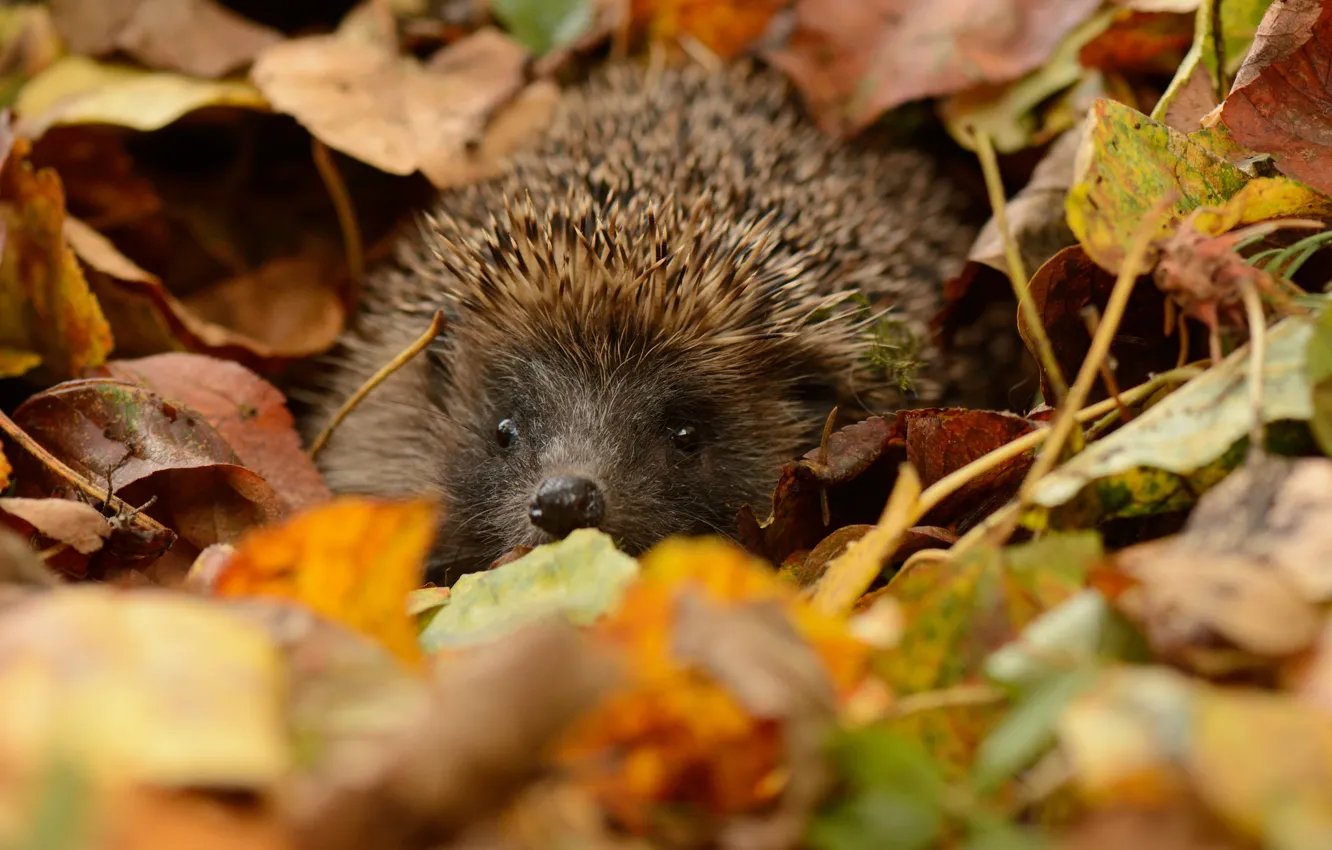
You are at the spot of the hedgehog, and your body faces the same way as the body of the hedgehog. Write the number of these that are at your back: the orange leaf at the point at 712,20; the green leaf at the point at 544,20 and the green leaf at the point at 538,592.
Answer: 2

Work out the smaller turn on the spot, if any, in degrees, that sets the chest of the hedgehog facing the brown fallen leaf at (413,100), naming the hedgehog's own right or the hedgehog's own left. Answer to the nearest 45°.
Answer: approximately 135° to the hedgehog's own right

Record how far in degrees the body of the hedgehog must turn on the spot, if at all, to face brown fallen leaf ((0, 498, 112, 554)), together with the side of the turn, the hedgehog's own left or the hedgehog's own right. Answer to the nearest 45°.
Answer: approximately 45° to the hedgehog's own right

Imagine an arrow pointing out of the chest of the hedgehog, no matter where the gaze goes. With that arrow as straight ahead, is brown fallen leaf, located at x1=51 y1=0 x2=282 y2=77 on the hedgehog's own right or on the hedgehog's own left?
on the hedgehog's own right

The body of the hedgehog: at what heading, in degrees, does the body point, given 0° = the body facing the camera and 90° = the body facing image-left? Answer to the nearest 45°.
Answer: approximately 0°

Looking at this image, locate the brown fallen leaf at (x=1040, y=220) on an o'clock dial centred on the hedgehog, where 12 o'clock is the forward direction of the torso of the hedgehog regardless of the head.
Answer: The brown fallen leaf is roughly at 9 o'clock from the hedgehog.

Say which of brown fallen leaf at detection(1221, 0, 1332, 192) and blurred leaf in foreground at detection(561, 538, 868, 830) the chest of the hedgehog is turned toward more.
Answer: the blurred leaf in foreground

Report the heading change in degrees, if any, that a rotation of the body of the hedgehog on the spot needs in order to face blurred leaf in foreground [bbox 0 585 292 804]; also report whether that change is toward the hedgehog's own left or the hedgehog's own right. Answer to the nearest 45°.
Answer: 0° — it already faces it

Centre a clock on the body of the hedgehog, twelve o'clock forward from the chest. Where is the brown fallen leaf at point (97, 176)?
The brown fallen leaf is roughly at 4 o'clock from the hedgehog.

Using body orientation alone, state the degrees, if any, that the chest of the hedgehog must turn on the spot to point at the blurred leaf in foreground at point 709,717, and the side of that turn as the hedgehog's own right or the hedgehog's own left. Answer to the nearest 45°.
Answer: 0° — it already faces it

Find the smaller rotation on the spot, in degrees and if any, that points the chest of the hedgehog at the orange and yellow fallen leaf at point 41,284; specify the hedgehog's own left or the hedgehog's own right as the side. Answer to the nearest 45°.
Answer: approximately 90° to the hedgehog's own right
